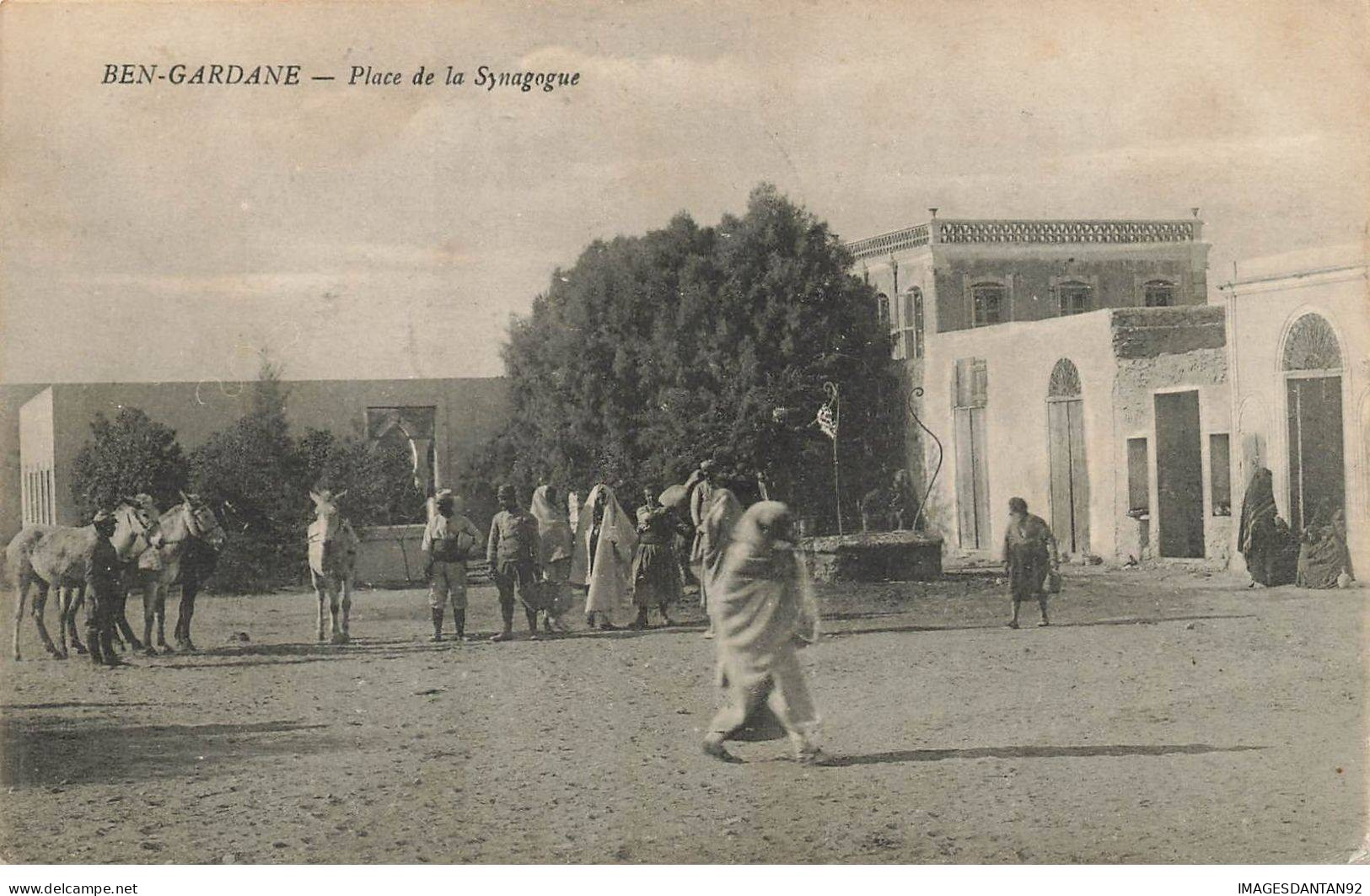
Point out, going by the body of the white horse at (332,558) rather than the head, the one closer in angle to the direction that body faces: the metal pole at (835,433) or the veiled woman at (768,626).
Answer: the veiled woman

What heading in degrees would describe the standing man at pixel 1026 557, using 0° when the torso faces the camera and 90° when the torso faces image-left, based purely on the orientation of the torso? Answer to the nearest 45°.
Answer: approximately 45°

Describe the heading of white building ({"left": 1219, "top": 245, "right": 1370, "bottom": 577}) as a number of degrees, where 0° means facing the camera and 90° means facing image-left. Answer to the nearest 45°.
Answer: approximately 45°

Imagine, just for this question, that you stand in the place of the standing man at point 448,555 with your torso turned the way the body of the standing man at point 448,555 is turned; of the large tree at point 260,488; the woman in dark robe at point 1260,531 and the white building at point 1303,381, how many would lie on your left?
2

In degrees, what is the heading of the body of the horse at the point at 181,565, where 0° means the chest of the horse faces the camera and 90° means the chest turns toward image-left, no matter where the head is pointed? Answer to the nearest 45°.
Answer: approximately 315°

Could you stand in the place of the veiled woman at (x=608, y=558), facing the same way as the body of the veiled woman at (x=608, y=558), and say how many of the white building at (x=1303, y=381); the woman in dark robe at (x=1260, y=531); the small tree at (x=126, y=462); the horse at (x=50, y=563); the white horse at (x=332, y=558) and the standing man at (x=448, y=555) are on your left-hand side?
2

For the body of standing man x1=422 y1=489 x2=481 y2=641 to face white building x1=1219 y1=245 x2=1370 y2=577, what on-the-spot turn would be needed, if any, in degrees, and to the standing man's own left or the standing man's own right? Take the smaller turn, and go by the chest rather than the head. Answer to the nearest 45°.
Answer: approximately 90° to the standing man's own left

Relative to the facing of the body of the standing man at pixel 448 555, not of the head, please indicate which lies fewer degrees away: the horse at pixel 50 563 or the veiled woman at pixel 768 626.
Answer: the veiled woman

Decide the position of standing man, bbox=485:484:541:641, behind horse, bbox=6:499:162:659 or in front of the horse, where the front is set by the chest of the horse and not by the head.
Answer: in front

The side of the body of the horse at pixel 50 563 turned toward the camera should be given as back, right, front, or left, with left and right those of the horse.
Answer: right

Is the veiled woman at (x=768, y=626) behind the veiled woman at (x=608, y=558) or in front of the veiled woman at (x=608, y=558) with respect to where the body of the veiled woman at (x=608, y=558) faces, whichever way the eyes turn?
in front
